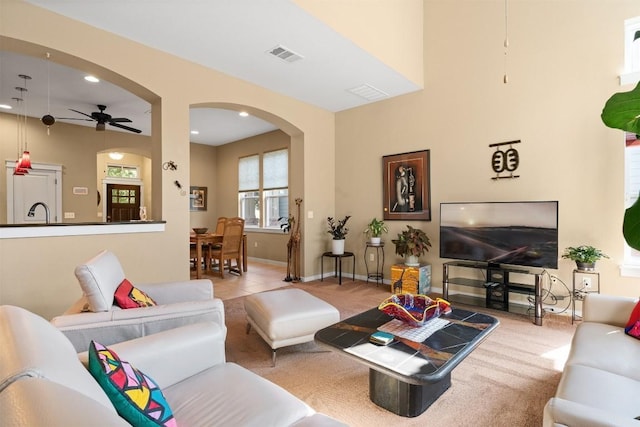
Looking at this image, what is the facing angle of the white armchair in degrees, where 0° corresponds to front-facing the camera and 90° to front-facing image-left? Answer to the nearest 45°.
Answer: approximately 270°

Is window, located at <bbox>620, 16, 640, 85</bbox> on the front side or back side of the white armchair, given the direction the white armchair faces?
on the front side

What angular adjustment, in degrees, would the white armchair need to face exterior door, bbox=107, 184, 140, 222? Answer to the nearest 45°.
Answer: approximately 90° to its left

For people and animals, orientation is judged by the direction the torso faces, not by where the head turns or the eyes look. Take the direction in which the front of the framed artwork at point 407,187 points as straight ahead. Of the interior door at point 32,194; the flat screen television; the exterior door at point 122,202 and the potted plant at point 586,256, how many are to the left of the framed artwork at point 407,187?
2

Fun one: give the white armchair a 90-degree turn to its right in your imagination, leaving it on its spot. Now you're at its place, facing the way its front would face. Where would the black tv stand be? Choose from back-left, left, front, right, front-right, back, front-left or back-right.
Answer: left

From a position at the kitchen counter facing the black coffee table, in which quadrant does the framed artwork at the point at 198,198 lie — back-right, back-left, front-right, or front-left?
back-left

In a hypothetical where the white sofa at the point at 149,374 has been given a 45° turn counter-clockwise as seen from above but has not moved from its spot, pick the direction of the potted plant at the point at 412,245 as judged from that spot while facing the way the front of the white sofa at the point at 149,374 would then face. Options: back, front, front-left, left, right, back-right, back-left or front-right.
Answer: front-right

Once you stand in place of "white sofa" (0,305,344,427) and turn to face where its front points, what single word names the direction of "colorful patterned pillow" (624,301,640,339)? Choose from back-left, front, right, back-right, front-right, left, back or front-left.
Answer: front-right

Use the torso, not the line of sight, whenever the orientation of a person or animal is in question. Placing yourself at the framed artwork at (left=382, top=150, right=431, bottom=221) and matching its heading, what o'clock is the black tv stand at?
The black tv stand is roughly at 9 o'clock from the framed artwork.

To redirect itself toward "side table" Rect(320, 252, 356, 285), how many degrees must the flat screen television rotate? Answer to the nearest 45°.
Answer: approximately 45° to its right

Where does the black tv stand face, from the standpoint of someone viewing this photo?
facing the viewer and to the left of the viewer

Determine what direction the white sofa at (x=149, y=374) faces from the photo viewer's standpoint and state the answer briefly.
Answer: facing away from the viewer and to the right of the viewer

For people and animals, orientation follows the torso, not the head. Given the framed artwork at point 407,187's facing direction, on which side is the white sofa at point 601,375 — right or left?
on its left
